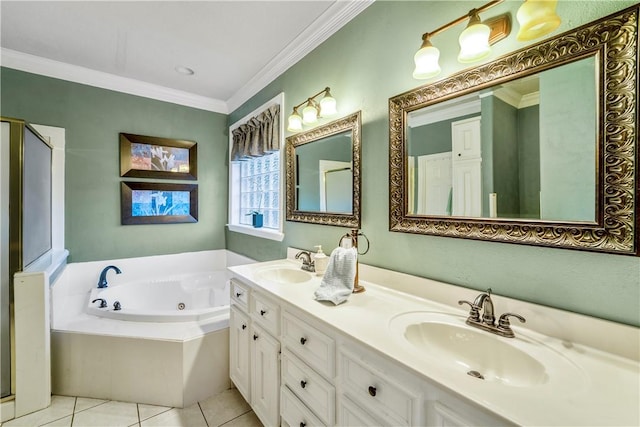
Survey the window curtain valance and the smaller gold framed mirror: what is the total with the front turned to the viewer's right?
0

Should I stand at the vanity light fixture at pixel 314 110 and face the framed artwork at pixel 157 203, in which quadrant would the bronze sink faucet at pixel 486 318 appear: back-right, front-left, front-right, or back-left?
back-left

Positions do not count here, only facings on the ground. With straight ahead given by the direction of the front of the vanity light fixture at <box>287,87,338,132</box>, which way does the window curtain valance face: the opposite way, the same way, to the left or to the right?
the same way

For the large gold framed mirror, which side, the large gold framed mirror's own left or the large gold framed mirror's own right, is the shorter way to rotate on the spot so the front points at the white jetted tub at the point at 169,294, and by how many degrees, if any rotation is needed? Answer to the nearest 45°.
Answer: approximately 45° to the large gold framed mirror's own right

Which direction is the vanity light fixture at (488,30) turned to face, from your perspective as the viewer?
facing the viewer and to the left of the viewer

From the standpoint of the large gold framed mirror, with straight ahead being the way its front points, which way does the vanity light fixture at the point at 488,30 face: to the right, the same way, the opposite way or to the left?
the same way

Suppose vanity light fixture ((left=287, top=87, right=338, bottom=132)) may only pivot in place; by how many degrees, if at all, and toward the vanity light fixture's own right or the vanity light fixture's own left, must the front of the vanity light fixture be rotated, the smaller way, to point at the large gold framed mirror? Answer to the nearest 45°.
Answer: approximately 90° to the vanity light fixture's own left

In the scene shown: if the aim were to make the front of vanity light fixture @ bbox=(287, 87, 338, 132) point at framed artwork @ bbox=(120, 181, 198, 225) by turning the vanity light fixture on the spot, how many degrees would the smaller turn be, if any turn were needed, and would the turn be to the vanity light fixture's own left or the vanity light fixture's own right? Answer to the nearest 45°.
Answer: approximately 90° to the vanity light fixture's own right

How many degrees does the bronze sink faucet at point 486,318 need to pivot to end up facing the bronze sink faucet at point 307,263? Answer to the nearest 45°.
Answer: approximately 45° to its right

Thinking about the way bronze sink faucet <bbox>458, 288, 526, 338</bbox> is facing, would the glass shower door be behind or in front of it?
in front

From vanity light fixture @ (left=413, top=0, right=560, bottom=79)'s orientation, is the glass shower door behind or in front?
in front

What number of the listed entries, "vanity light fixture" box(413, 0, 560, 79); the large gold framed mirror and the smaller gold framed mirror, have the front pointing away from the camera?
0

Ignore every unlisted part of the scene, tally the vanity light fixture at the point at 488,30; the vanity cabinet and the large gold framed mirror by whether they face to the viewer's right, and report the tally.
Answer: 0

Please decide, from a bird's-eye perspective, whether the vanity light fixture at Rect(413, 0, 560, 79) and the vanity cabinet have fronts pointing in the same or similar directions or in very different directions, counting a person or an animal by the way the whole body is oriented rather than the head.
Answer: same or similar directions

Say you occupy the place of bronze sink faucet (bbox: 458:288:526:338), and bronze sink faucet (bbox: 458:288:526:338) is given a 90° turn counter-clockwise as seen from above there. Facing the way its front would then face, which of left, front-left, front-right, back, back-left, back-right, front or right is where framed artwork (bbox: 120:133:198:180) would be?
back-right
